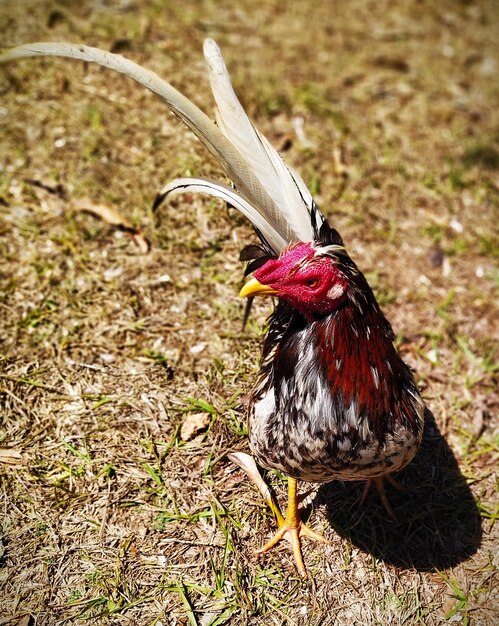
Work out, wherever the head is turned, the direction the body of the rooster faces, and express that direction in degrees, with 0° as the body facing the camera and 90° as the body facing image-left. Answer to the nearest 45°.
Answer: approximately 0°

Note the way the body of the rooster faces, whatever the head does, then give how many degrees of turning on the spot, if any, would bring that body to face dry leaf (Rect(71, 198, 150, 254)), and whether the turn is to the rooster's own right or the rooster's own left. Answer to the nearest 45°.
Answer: approximately 135° to the rooster's own right

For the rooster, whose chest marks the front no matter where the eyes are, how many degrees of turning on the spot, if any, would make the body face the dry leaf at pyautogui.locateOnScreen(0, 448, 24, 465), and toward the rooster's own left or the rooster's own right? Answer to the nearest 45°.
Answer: approximately 90° to the rooster's own right
